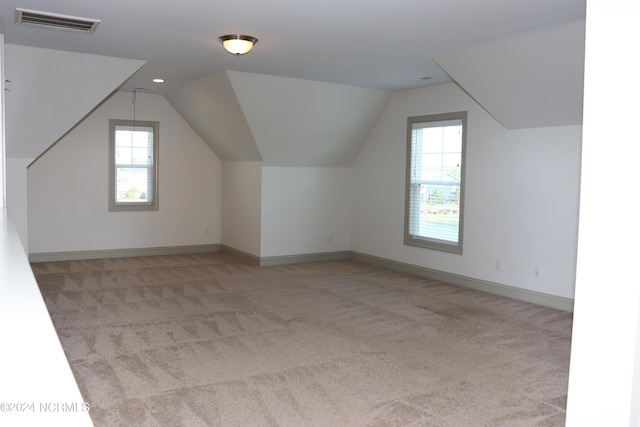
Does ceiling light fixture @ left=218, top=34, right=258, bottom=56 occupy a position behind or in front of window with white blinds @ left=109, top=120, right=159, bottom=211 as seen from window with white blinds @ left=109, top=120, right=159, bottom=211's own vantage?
in front

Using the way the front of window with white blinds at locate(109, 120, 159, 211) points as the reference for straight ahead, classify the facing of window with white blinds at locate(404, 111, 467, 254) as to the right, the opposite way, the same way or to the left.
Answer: to the right

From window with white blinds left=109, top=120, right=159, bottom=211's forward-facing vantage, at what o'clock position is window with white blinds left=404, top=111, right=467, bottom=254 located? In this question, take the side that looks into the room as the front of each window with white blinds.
window with white blinds left=404, top=111, right=467, bottom=254 is roughly at 10 o'clock from window with white blinds left=109, top=120, right=159, bottom=211.

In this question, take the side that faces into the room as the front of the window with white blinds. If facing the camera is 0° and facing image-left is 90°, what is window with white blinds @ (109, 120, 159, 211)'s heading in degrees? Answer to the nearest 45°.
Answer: approximately 0°

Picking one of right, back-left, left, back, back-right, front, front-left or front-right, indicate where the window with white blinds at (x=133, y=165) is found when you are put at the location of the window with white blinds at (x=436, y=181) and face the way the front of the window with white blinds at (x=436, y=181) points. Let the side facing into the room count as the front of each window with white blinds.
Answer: front-right

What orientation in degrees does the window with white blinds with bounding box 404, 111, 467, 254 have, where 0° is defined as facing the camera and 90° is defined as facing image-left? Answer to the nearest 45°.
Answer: approximately 45°

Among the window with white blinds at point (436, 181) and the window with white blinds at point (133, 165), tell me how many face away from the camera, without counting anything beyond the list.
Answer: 0

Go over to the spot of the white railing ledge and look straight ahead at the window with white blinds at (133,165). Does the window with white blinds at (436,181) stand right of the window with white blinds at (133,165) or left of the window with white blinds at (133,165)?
right

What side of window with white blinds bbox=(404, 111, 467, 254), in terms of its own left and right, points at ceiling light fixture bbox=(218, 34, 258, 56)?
front

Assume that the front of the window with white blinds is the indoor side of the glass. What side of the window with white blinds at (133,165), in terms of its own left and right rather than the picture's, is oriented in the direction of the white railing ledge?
front
